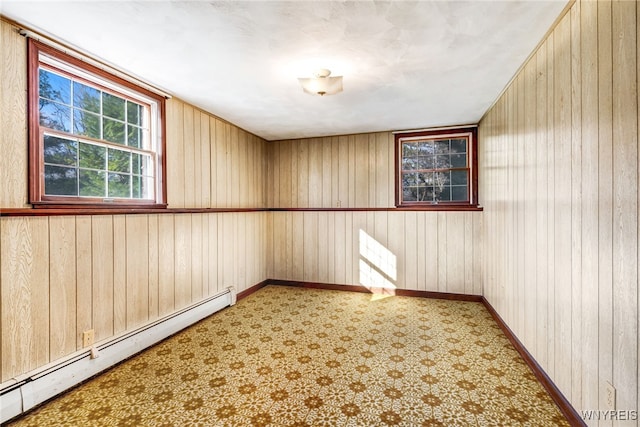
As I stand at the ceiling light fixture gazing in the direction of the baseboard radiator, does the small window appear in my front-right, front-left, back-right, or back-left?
back-right

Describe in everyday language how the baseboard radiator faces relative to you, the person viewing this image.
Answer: facing the viewer and to the right of the viewer

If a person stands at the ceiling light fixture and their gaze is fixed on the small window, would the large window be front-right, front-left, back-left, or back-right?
back-left

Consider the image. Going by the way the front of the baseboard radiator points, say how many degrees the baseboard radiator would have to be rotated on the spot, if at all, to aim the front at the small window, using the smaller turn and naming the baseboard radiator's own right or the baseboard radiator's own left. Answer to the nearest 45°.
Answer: approximately 45° to the baseboard radiator's own left
